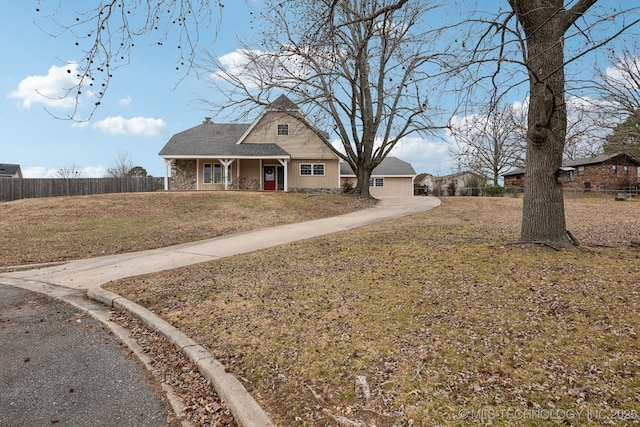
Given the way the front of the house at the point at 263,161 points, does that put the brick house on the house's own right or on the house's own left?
on the house's own left

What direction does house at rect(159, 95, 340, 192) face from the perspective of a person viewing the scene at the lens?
facing the viewer

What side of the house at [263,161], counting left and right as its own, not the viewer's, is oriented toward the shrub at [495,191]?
left

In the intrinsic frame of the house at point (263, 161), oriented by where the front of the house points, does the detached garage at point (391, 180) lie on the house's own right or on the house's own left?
on the house's own left

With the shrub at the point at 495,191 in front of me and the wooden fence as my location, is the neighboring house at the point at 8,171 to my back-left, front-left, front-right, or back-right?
back-left

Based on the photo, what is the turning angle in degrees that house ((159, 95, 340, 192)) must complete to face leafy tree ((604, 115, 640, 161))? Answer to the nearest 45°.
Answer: approximately 45° to its left

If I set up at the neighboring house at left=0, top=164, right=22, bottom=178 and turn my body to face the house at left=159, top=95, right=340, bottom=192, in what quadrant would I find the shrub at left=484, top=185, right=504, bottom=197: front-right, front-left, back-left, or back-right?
front-left

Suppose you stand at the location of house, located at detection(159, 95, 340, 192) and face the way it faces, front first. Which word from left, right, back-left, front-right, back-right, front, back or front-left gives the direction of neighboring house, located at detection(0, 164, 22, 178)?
back-right

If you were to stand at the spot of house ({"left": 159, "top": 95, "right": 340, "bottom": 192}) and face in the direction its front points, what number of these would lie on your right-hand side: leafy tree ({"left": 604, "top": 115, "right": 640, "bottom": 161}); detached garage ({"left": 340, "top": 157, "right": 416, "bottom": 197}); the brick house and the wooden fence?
1

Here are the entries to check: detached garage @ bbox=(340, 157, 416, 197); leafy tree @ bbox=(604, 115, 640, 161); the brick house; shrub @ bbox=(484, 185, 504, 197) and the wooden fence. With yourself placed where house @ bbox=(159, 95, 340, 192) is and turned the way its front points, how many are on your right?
1

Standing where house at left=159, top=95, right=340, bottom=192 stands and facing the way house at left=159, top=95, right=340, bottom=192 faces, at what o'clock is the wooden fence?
The wooden fence is roughly at 3 o'clock from the house.
